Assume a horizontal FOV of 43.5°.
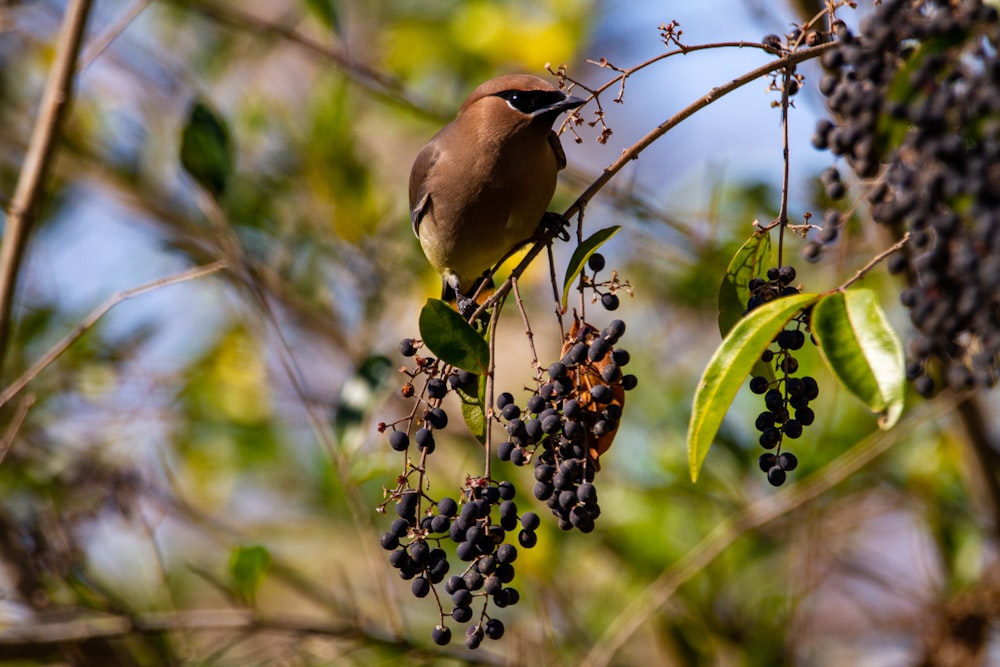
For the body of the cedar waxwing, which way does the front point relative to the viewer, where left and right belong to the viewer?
facing the viewer and to the right of the viewer
